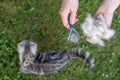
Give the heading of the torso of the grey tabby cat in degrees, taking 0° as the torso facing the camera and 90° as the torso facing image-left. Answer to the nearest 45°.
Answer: approximately 90°
